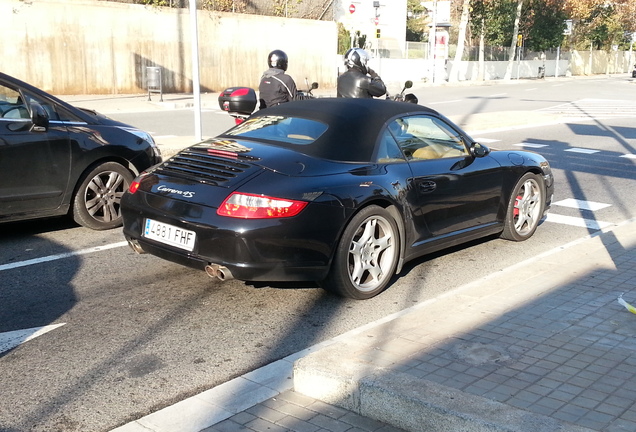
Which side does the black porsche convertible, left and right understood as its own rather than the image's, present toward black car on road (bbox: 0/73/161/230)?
left

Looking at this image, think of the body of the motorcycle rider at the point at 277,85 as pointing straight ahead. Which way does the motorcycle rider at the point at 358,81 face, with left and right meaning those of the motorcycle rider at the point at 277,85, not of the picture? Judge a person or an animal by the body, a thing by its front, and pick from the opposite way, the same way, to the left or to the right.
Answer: the same way

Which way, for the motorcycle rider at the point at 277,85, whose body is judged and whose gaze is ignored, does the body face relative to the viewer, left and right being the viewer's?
facing away from the viewer and to the right of the viewer

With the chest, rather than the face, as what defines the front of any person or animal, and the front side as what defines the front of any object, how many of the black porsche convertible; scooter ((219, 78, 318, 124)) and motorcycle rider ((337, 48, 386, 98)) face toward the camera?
0

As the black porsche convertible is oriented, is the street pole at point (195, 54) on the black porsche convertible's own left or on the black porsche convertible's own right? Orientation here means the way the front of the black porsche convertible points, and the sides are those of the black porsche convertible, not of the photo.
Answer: on the black porsche convertible's own left

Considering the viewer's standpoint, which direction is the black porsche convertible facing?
facing away from the viewer and to the right of the viewer

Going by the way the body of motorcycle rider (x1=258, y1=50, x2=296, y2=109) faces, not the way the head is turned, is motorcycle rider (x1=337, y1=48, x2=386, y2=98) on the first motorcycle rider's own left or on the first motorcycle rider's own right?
on the first motorcycle rider's own right

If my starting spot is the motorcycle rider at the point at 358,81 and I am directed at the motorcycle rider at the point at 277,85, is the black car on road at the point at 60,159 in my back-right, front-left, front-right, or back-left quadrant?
front-left

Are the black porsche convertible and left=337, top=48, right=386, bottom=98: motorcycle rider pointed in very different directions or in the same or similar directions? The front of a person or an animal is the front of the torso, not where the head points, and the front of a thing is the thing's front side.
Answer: same or similar directions

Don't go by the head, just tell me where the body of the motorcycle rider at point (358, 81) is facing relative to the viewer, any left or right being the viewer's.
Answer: facing away from the viewer and to the right of the viewer

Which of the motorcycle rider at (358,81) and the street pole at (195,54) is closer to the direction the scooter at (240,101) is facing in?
the motorcycle rider

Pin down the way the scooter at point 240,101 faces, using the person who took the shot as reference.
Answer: facing away from the viewer and to the right of the viewer

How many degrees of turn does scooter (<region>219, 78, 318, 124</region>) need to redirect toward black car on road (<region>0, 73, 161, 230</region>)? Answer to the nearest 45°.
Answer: approximately 180°

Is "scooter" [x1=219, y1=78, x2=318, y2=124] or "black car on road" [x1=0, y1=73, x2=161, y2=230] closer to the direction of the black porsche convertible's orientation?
the scooter

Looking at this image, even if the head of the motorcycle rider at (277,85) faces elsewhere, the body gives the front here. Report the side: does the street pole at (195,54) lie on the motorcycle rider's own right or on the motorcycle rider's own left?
on the motorcycle rider's own left

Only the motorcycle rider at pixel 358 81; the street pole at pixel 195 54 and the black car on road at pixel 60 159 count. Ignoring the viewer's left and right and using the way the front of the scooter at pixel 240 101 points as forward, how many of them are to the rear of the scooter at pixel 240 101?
1

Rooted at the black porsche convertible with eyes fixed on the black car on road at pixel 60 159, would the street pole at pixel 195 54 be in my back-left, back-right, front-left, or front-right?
front-right
